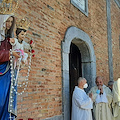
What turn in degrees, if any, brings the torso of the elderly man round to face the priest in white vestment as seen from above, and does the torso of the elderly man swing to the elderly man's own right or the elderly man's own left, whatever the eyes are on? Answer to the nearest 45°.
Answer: approximately 45° to the elderly man's own right

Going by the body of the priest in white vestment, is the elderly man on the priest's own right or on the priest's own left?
on the priest's own left
